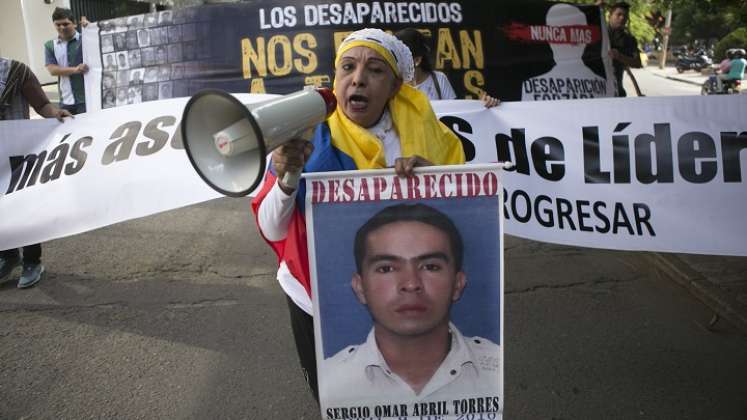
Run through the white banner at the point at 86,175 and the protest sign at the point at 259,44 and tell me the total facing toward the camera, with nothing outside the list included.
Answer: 2

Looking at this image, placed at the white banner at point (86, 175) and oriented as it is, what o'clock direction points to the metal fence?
The metal fence is roughly at 6 o'clock from the white banner.

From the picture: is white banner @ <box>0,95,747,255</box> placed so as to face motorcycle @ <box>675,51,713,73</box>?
no

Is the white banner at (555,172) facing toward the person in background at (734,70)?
no

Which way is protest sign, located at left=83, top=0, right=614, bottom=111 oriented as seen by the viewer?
toward the camera

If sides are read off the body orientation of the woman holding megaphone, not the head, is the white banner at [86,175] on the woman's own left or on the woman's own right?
on the woman's own right

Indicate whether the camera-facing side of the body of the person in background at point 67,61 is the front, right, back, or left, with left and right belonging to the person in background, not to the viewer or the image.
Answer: front

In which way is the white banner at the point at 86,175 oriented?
toward the camera

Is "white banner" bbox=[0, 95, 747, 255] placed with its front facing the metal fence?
no

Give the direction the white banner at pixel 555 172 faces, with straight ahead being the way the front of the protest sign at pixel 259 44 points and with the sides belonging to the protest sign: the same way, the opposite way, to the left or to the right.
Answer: the same way

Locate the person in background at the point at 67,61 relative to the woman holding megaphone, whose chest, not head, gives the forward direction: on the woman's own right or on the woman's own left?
on the woman's own right

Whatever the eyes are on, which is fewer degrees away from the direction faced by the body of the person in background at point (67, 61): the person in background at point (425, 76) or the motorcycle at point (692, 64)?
the person in background

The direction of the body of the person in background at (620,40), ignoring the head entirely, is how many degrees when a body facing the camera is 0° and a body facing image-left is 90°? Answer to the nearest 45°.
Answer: approximately 45°
